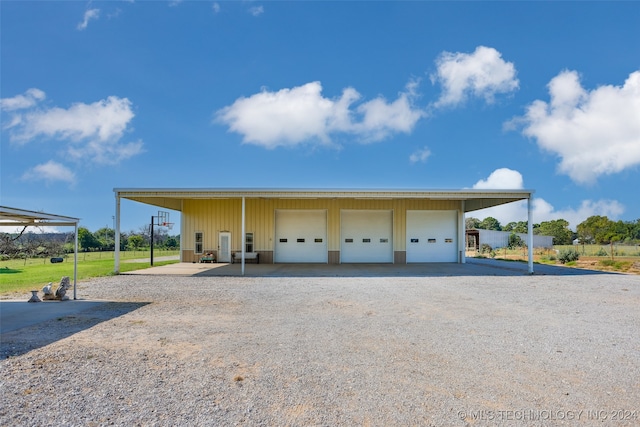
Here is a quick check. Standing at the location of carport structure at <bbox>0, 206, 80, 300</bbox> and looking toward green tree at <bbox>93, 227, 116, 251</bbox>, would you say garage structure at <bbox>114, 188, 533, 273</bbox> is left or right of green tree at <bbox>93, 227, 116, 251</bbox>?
right

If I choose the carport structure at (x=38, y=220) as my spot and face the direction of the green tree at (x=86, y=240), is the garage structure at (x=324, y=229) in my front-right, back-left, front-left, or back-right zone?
front-right

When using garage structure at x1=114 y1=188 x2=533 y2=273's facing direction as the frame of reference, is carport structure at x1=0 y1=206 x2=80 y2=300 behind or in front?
in front

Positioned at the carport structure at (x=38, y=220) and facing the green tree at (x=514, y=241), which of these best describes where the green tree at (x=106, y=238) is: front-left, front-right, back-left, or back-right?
front-left

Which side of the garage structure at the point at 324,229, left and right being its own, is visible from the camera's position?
front

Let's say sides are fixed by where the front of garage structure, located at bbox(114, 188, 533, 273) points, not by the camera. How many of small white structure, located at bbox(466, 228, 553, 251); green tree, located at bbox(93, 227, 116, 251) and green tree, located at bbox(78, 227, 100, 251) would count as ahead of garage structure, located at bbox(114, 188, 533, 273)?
0

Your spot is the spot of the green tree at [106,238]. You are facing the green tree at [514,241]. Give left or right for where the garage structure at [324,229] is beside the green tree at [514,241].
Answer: right

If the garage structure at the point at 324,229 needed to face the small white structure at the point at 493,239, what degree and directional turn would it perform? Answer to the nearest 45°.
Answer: approximately 135° to its left

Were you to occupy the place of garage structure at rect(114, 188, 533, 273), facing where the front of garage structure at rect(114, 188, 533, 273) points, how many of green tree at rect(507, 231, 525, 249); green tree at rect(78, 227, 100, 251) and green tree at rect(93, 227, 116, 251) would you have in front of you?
0

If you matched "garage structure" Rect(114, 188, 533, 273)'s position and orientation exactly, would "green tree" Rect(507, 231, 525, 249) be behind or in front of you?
behind

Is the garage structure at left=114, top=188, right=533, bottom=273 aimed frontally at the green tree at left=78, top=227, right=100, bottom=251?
no

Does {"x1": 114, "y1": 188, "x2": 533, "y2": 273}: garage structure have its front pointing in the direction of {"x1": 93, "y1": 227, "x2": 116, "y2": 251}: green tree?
no
